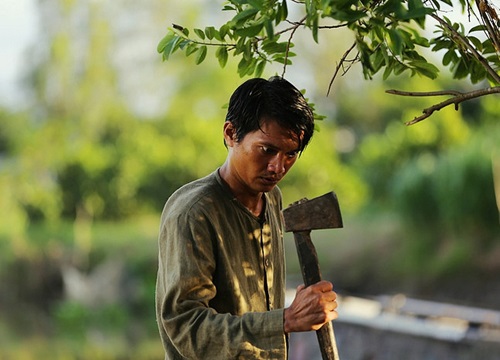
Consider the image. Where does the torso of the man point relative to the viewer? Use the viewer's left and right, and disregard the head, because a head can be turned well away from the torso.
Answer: facing the viewer and to the right of the viewer

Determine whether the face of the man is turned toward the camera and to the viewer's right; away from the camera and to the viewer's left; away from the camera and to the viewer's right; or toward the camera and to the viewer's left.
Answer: toward the camera and to the viewer's right
